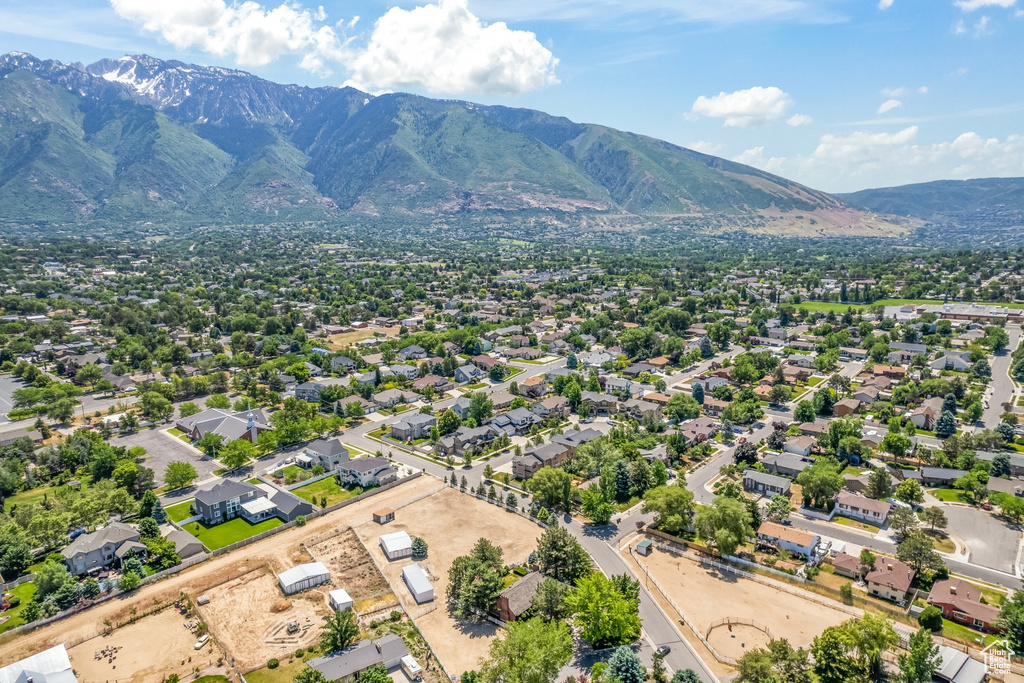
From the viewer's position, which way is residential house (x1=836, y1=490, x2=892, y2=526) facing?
facing the viewer and to the left of the viewer

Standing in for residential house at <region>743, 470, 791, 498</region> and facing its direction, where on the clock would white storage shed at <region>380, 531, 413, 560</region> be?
The white storage shed is roughly at 12 o'clock from the residential house.

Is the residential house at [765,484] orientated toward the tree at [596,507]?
yes

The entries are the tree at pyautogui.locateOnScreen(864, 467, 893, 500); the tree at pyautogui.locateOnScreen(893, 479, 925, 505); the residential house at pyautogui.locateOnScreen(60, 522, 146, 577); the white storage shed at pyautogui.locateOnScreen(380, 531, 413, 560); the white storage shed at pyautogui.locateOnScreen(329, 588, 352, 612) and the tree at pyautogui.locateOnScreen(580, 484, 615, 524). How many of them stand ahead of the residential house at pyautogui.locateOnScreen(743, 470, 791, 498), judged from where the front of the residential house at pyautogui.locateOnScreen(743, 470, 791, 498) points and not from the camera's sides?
4

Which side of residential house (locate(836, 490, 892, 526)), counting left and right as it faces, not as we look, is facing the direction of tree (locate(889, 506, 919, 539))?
left

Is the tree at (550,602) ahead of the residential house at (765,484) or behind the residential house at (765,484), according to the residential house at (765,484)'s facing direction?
ahead

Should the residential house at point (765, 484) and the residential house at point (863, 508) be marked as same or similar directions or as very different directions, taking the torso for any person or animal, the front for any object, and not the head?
same or similar directions

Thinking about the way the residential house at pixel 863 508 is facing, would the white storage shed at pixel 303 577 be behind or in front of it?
in front

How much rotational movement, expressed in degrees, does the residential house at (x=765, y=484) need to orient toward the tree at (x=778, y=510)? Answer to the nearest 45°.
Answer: approximately 45° to its left

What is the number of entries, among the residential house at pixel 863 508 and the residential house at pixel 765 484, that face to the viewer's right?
0

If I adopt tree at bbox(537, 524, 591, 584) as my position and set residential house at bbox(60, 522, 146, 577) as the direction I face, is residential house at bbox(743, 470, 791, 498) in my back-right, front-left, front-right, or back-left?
back-right

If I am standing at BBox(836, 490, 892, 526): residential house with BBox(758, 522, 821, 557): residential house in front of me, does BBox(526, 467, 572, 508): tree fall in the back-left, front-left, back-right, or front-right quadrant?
front-right

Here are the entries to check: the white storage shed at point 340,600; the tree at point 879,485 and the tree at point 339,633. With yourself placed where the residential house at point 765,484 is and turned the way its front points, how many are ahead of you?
2

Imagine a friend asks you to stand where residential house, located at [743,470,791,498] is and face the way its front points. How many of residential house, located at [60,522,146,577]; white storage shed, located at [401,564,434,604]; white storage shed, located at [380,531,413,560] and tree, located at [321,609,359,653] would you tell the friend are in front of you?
4

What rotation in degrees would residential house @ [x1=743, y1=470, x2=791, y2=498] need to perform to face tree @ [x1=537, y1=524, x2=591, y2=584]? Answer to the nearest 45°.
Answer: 0° — it already faces it

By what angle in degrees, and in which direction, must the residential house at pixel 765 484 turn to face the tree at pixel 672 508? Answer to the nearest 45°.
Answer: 0° — it already faces it
